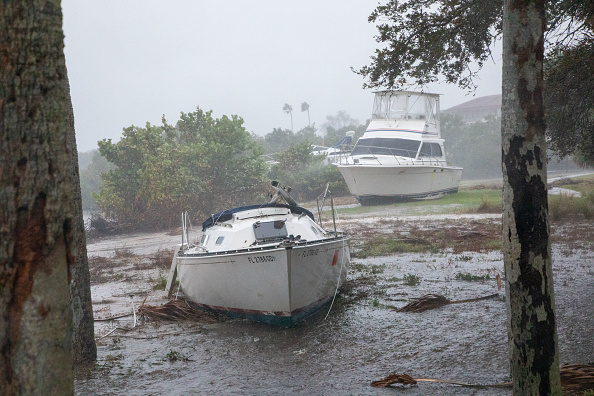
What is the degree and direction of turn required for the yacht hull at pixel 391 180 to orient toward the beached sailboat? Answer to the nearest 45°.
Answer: approximately 45° to its left

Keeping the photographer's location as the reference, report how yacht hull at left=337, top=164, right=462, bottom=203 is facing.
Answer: facing the viewer and to the left of the viewer

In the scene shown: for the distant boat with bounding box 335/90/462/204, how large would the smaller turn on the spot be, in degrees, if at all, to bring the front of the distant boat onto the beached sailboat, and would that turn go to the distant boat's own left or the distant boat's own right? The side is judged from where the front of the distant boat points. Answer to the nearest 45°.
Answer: approximately 45° to the distant boat's own left

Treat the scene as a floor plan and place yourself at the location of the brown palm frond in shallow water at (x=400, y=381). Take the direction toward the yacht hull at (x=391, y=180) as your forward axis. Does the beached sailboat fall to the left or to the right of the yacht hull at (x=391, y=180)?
left

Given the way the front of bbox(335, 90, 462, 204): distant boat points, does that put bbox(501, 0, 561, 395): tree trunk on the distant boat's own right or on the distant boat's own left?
on the distant boat's own left

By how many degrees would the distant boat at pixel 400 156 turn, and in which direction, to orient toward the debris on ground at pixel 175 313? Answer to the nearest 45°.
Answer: approximately 45° to its left

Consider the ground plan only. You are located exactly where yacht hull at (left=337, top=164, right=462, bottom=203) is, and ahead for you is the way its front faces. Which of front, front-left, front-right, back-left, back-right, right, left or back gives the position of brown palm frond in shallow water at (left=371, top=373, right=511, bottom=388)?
front-left
